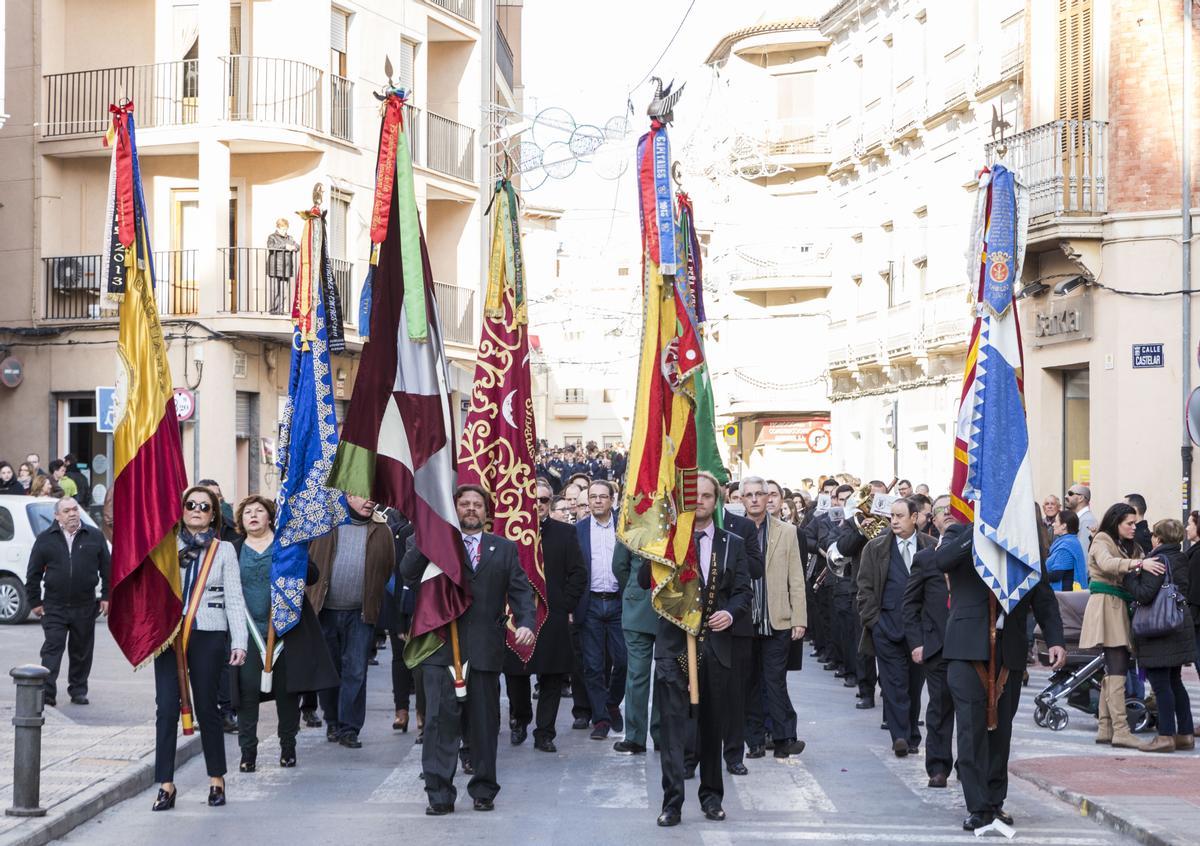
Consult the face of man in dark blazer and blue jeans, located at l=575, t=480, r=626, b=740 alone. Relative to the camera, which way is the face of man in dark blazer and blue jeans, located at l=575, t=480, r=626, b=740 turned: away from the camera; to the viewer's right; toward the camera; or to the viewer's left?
toward the camera

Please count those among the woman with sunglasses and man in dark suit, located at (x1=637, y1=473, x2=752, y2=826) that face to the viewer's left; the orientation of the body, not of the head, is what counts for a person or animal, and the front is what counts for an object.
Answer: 0

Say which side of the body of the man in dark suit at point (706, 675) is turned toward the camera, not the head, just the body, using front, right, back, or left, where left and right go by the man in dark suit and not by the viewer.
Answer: front

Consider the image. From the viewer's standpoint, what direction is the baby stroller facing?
to the viewer's left

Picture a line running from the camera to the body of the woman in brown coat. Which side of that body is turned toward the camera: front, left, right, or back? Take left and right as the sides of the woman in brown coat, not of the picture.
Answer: right

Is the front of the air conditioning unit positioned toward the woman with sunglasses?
yes

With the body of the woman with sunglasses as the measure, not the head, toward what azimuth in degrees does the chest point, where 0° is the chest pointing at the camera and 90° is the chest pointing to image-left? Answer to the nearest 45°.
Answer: approximately 0°

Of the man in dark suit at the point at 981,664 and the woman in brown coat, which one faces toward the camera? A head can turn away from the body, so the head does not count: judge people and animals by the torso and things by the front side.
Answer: the man in dark suit

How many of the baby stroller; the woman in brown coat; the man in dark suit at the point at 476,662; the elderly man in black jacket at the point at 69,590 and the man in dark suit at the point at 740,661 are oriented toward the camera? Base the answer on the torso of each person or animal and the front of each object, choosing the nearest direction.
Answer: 3

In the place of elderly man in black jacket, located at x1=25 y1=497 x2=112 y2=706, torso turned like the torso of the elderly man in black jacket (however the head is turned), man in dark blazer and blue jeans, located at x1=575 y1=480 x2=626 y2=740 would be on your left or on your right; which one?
on your left

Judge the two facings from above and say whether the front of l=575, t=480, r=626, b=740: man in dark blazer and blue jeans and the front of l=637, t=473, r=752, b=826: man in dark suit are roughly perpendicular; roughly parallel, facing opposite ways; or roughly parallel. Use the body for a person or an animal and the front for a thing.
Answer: roughly parallel

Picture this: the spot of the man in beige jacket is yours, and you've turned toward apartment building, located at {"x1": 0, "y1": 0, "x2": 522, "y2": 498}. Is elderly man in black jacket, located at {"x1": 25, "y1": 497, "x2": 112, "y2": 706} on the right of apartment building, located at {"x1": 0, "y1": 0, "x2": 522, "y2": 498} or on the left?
left

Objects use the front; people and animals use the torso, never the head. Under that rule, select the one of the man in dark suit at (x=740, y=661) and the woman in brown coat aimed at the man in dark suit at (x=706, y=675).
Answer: the man in dark suit at (x=740, y=661)

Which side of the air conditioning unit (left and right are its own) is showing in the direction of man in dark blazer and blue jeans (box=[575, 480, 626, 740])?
front
